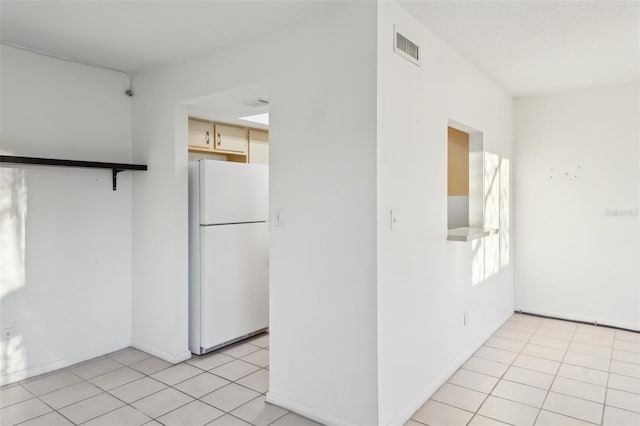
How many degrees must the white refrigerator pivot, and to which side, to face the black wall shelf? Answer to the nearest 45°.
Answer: approximately 135° to its right

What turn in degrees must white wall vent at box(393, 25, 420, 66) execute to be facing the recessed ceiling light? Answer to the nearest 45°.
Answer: approximately 180°

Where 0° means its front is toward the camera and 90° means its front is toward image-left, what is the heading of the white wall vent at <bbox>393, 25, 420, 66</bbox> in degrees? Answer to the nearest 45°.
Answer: approximately 315°

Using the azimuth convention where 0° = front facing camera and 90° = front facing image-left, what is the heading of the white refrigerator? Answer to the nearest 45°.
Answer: approximately 315°
